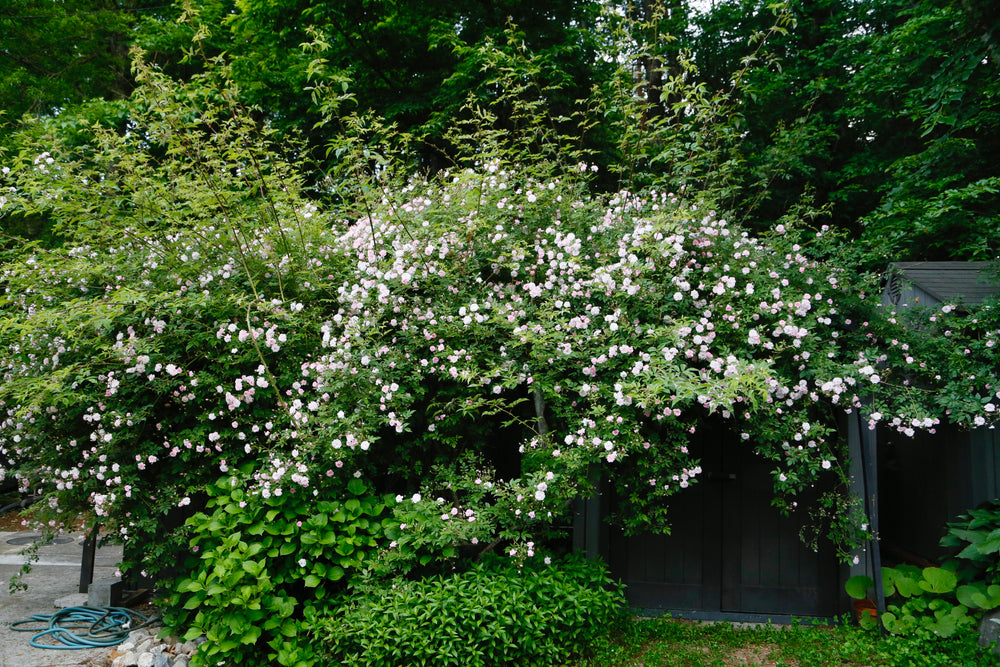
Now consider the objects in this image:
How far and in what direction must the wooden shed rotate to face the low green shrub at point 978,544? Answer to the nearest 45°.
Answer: approximately 90° to its left

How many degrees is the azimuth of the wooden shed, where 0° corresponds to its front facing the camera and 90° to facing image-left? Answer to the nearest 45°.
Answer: approximately 0°

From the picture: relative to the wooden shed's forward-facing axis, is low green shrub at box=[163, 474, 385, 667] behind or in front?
in front

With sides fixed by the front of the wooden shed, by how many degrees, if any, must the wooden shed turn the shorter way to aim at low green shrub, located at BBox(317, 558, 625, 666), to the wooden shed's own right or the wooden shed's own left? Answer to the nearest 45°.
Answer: approximately 45° to the wooden shed's own right

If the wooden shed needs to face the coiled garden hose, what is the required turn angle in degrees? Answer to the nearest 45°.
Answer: approximately 45° to its right

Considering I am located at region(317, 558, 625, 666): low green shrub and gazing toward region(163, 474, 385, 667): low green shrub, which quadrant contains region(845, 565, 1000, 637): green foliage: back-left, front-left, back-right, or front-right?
back-right

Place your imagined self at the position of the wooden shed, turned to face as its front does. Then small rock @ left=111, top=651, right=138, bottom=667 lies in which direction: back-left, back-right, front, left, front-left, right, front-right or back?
front-right
